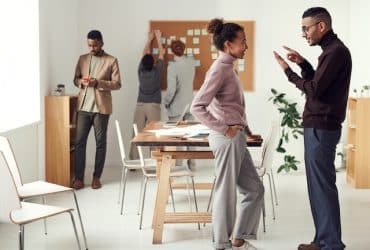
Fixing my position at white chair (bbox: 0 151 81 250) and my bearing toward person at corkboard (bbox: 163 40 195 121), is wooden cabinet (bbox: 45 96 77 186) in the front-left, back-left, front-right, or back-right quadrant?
front-left

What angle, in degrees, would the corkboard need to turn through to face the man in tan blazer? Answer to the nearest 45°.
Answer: approximately 45° to its right

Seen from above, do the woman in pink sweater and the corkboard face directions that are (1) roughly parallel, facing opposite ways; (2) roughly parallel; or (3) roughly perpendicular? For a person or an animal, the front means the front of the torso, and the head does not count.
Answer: roughly perpendicular

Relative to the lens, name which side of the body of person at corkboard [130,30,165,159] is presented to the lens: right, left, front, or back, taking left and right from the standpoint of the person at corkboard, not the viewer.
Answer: back

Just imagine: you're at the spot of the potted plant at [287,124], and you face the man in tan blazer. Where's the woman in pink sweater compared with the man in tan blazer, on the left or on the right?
left

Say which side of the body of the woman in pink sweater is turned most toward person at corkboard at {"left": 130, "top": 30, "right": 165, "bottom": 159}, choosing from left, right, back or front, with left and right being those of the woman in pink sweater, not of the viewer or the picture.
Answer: left

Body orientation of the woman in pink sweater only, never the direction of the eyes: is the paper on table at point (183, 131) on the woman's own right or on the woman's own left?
on the woman's own left

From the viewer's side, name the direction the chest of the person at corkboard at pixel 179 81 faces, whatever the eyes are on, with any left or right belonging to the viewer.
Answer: facing away from the viewer

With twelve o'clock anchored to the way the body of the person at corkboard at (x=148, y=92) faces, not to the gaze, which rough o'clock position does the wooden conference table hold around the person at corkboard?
The wooden conference table is roughly at 6 o'clock from the person at corkboard.

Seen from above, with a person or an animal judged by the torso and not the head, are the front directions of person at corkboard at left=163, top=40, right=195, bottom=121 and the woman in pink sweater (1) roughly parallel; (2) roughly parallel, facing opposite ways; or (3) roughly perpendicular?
roughly perpendicular

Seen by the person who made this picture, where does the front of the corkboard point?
facing the viewer

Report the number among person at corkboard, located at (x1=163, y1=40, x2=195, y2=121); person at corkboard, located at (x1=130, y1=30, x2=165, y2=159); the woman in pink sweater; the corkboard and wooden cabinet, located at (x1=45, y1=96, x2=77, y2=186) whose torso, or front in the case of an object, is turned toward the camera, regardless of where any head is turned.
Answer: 1

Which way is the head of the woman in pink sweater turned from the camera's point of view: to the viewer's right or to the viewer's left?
to the viewer's right

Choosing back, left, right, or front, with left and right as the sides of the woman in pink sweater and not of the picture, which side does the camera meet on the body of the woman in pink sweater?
right

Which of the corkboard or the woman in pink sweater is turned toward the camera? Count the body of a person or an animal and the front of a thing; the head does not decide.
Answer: the corkboard

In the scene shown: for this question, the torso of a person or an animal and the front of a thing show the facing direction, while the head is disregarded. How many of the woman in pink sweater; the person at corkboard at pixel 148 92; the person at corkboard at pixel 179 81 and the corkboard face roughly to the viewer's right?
1

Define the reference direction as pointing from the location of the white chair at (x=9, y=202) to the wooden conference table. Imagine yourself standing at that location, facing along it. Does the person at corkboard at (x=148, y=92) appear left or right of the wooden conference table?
left
